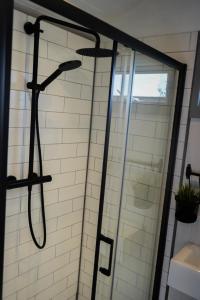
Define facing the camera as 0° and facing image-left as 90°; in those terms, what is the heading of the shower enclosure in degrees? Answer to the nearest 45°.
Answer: approximately 315°

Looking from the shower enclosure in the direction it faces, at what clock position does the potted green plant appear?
The potted green plant is roughly at 11 o'clock from the shower enclosure.
